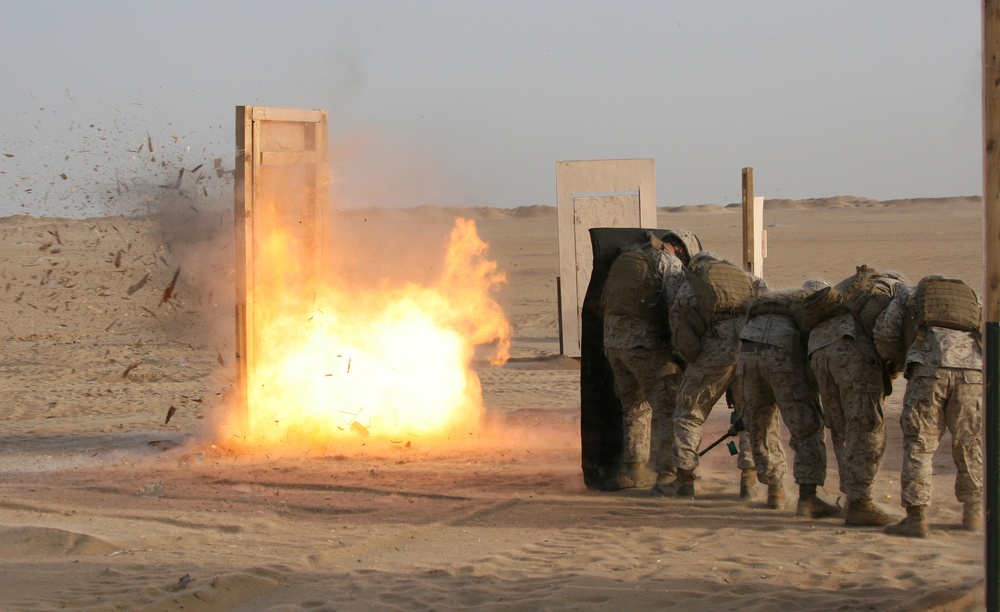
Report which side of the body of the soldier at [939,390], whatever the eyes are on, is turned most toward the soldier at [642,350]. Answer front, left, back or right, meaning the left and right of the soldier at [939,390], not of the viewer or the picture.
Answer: front

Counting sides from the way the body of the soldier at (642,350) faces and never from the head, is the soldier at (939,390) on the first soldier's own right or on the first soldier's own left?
on the first soldier's own right

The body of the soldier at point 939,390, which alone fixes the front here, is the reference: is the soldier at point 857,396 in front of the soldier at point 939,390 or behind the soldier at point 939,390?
in front

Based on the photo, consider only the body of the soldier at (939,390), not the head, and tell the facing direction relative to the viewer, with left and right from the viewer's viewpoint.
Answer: facing away from the viewer and to the left of the viewer

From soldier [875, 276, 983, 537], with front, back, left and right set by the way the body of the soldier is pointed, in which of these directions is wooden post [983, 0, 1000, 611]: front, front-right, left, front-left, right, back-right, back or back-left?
back-left

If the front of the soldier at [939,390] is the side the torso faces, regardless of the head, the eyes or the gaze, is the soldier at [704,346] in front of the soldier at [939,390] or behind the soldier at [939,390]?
in front

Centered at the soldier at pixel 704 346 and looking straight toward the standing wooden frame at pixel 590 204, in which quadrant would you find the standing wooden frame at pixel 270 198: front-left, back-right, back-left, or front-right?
front-left

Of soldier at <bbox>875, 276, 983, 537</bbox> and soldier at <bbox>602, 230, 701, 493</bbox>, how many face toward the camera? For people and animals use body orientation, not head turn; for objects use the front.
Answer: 0
